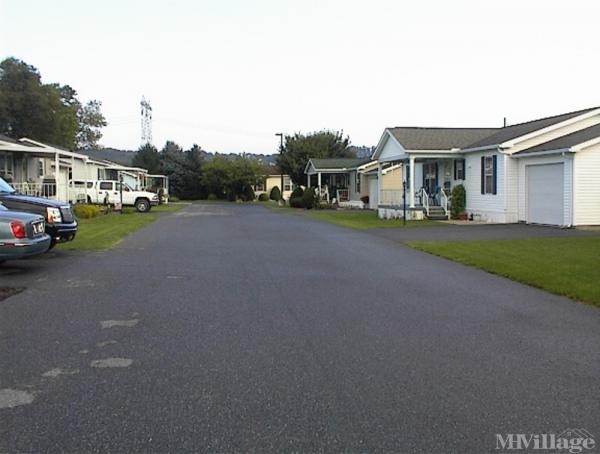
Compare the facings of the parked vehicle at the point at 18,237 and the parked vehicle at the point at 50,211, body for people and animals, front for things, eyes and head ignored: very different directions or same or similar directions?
very different directions

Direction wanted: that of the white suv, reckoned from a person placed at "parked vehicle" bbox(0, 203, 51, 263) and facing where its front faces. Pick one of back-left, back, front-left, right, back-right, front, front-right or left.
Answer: front-right

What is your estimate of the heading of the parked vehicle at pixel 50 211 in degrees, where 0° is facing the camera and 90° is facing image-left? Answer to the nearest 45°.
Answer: approximately 315°

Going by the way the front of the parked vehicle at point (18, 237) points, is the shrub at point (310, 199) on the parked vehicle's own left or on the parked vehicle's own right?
on the parked vehicle's own right

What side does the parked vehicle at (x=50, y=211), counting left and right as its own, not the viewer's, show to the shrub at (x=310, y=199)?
left

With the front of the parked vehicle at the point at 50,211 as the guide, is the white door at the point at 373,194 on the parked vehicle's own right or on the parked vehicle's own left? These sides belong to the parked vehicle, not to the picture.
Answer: on the parked vehicle's own left

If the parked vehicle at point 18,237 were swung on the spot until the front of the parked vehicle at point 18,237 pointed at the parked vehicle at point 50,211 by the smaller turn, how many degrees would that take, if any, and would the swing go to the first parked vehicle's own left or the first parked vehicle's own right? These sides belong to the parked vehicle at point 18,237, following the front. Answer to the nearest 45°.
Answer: approximately 45° to the first parked vehicle's own right

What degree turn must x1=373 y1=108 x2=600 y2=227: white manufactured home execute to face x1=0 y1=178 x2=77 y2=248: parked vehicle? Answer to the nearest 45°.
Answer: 0° — it already faces it

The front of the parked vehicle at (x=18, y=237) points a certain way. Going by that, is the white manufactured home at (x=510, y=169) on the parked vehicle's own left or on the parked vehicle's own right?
on the parked vehicle's own right
